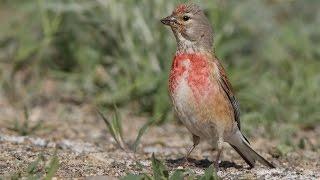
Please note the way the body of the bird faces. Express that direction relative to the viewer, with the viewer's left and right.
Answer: facing the viewer and to the left of the viewer
